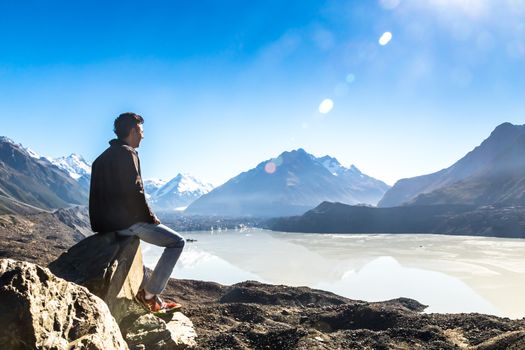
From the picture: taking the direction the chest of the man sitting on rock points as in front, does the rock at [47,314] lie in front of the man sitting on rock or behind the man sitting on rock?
behind

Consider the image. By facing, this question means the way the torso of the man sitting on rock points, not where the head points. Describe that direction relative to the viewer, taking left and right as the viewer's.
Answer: facing away from the viewer and to the right of the viewer
